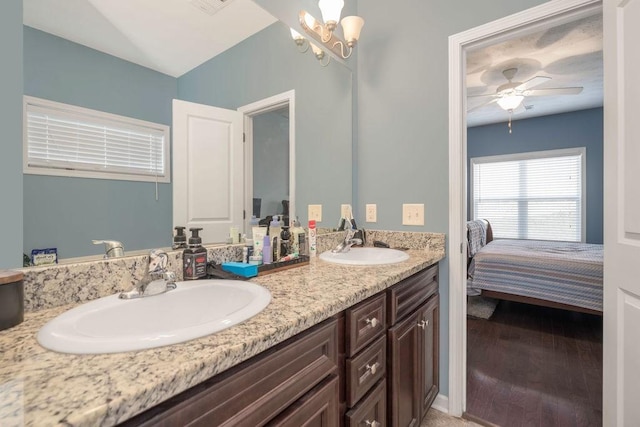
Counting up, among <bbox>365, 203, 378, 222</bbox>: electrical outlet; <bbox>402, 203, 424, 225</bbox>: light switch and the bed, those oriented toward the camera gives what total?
2

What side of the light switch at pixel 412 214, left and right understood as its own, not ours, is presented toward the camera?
front

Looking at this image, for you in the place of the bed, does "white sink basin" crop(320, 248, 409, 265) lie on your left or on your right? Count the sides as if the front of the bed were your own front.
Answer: on your right

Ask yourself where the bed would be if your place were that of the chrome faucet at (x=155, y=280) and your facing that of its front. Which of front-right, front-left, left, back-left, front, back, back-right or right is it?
back-left

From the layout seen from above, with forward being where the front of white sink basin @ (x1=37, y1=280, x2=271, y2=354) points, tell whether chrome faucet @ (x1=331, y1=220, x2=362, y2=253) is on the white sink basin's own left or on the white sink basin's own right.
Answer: on the white sink basin's own left

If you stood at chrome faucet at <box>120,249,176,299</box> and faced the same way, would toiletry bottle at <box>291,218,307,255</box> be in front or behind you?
behind

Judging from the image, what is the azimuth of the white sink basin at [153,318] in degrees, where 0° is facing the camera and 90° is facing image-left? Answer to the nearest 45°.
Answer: approximately 315°

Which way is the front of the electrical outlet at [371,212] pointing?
toward the camera
